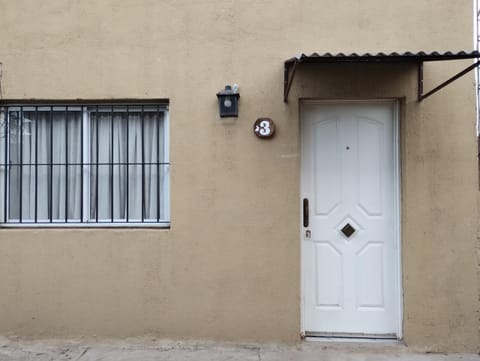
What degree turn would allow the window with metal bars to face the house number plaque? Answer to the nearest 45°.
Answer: approximately 45° to its left

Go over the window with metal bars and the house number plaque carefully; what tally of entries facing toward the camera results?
2

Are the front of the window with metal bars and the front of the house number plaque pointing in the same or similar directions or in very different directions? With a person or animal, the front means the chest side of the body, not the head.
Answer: same or similar directions

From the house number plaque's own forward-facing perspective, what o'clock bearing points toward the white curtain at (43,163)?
The white curtain is roughly at 3 o'clock from the house number plaque.

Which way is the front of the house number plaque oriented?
toward the camera

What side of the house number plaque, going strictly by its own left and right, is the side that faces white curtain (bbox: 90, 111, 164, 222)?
right

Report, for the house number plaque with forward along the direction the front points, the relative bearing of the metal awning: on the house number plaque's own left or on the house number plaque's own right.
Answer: on the house number plaque's own left

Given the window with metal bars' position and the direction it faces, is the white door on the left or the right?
on its left

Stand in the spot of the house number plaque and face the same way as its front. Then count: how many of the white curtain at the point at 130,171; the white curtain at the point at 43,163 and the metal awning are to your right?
2

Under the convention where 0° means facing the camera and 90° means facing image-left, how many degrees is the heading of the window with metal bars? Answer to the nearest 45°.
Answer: approximately 0°

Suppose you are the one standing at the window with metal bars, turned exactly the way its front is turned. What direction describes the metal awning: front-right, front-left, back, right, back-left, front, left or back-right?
front-left
